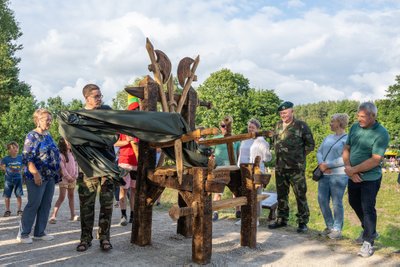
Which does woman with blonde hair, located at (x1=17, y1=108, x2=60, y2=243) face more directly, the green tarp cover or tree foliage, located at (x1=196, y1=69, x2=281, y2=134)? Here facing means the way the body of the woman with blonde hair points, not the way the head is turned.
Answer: the green tarp cover

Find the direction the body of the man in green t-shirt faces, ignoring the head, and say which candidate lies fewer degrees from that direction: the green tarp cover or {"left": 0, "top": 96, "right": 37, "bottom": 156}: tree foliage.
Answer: the green tarp cover

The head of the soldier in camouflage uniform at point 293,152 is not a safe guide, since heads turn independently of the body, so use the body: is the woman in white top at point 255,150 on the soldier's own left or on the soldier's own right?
on the soldier's own right

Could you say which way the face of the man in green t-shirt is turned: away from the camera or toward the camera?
toward the camera

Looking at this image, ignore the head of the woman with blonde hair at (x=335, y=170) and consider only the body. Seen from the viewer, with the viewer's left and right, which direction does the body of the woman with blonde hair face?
facing the viewer and to the left of the viewer

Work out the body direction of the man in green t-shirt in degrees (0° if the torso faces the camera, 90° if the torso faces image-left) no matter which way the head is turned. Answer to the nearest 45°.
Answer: approximately 45°

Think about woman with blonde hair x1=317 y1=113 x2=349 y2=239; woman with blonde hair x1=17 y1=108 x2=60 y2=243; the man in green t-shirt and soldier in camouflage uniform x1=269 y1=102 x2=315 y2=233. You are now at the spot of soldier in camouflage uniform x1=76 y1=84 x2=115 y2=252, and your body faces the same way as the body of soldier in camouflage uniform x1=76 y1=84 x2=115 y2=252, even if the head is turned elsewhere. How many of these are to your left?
3

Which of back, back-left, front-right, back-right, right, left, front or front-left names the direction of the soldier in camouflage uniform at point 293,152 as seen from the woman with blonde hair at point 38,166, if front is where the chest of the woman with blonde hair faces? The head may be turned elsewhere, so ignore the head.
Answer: front-left

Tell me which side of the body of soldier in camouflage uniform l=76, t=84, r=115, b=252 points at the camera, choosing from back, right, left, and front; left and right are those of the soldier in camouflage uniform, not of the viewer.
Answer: front

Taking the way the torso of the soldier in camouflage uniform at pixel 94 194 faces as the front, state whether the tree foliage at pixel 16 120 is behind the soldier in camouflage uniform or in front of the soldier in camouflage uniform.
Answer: behind

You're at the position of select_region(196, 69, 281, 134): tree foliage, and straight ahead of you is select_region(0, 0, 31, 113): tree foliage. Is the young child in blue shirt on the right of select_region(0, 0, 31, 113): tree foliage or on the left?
left

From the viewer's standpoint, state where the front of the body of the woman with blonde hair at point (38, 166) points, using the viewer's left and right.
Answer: facing the viewer and to the right of the viewer

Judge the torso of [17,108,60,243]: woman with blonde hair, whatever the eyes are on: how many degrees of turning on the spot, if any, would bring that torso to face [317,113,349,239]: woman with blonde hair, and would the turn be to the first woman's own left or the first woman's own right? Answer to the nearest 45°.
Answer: approximately 45° to the first woman's own left

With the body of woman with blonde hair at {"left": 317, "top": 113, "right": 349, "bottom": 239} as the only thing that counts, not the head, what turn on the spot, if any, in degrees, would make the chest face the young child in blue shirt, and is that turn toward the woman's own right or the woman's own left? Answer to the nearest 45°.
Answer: approximately 45° to the woman's own right

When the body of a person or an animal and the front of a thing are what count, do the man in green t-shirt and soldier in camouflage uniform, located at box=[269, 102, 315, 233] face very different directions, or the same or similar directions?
same or similar directions

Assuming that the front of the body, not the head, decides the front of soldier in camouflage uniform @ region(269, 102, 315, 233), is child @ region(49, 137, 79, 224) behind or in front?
in front

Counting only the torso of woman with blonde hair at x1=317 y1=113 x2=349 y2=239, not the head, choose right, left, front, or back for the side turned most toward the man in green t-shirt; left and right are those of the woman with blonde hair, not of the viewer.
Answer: left

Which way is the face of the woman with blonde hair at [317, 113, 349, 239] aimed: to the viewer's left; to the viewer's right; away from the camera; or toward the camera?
to the viewer's left
